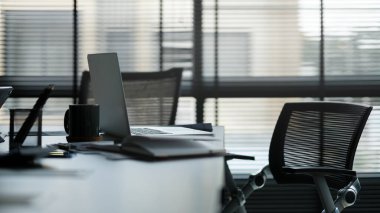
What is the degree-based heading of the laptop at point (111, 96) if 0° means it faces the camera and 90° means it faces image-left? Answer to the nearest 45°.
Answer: approximately 270°
